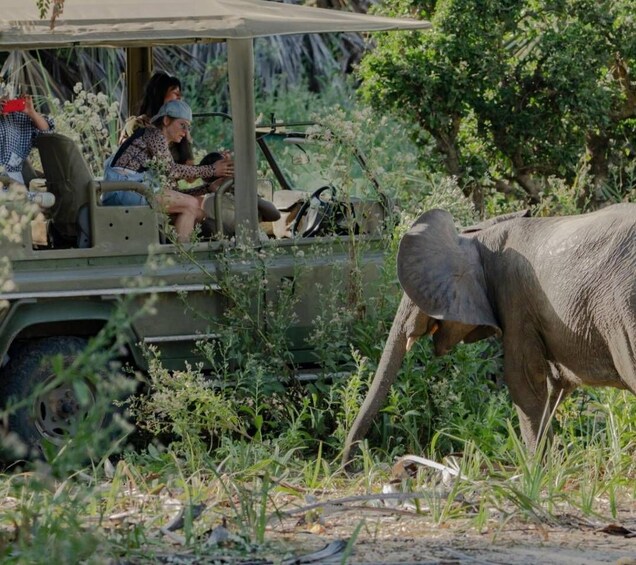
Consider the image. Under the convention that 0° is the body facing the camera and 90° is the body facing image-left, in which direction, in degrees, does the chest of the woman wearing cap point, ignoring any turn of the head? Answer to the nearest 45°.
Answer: approximately 270°

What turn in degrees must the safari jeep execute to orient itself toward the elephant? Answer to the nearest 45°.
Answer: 0° — it already faces it

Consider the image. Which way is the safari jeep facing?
to the viewer's right

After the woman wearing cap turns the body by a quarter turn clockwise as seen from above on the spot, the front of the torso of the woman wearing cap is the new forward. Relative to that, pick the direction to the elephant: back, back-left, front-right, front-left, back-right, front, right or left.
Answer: front-left

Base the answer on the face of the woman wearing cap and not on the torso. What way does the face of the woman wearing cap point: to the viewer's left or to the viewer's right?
to the viewer's right

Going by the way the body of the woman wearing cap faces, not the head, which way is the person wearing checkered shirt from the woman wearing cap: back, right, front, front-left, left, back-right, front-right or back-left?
back
